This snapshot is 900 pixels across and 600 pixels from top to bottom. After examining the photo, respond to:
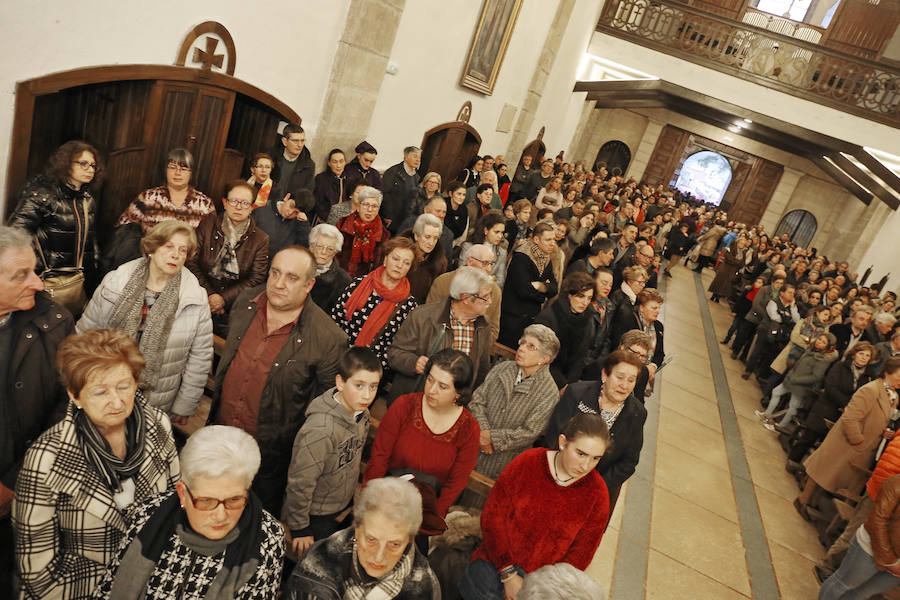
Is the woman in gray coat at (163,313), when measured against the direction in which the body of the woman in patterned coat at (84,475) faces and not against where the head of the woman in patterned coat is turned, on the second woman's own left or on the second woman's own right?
on the second woman's own left

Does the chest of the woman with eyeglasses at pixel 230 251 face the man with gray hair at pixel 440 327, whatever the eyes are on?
no

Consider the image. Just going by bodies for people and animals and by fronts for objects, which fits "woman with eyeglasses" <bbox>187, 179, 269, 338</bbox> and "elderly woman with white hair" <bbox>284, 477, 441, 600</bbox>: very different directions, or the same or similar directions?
same or similar directions

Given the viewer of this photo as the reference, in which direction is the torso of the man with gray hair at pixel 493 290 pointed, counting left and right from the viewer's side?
facing the viewer and to the right of the viewer

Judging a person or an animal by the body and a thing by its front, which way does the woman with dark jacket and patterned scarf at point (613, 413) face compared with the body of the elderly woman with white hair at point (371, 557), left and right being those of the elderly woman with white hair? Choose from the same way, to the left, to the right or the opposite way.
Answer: the same way

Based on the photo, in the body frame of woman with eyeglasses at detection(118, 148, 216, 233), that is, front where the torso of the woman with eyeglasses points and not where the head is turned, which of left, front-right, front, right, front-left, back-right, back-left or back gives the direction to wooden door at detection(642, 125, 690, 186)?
back-left

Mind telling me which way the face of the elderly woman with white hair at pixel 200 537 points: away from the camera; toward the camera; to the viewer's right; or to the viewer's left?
toward the camera

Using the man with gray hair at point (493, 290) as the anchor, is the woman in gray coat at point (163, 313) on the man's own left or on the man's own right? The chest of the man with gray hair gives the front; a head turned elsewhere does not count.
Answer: on the man's own right

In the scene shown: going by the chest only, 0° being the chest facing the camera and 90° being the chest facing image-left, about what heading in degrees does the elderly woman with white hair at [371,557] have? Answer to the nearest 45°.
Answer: approximately 0°

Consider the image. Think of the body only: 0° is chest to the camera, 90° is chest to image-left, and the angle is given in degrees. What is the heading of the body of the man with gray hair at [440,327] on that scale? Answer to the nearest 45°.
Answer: approximately 315°

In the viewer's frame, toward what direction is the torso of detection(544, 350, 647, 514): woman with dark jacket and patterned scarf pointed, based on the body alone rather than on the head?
toward the camera

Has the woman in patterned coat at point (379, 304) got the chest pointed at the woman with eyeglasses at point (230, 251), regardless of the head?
no

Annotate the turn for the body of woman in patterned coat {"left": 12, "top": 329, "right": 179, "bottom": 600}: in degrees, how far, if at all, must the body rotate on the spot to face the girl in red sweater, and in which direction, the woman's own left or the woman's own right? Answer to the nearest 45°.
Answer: approximately 45° to the woman's own left

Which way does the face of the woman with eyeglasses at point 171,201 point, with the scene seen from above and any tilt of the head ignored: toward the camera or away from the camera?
toward the camera

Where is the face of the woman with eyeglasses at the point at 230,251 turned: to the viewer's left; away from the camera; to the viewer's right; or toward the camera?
toward the camera

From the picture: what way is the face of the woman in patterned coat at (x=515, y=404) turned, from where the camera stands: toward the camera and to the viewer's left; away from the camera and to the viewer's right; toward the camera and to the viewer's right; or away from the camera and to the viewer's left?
toward the camera and to the viewer's left

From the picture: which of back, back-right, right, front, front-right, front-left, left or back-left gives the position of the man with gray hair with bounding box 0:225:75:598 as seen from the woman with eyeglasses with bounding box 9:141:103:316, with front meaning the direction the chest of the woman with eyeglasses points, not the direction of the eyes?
front-right

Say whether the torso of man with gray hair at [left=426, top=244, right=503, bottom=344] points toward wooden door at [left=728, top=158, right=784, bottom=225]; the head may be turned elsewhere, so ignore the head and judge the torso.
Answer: no

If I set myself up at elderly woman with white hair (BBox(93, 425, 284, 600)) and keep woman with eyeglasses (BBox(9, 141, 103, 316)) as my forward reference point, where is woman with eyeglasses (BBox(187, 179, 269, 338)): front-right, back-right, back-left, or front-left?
front-right

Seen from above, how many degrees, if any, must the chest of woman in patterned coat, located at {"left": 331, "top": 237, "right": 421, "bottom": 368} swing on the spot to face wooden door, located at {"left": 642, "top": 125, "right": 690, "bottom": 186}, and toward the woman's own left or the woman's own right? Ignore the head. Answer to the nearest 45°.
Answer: approximately 90° to the woman's own left
